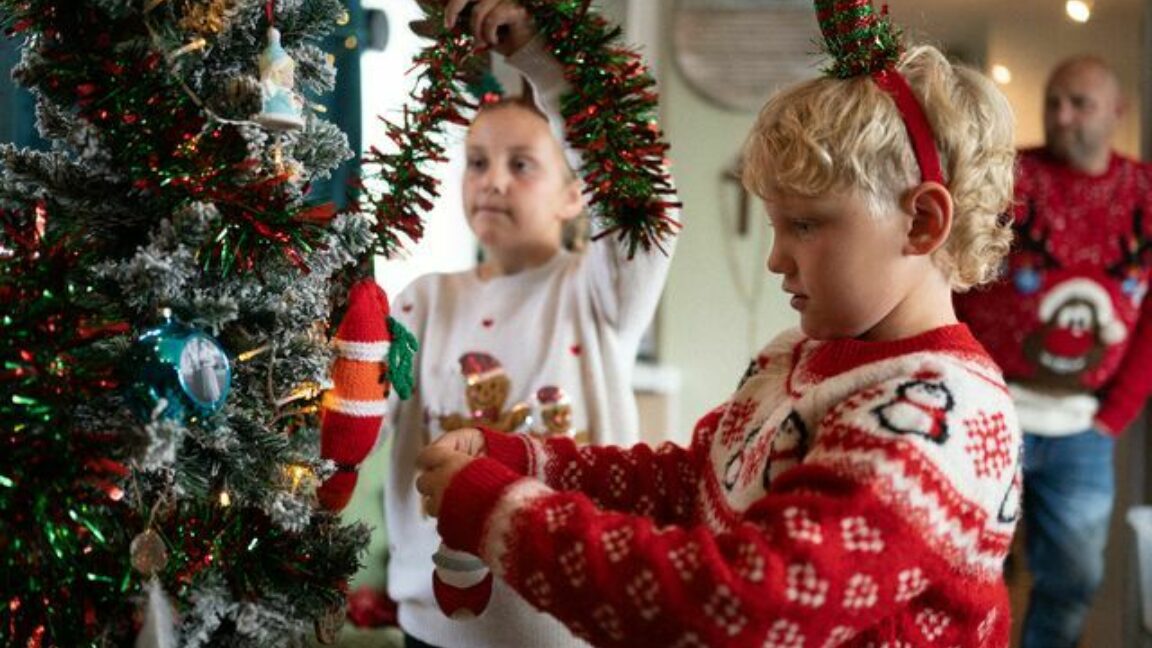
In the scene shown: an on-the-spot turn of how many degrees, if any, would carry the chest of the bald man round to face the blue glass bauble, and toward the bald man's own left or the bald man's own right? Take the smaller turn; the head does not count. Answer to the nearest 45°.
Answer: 0° — they already face it

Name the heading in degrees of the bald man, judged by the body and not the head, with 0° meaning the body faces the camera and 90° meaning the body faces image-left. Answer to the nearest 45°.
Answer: approximately 0°

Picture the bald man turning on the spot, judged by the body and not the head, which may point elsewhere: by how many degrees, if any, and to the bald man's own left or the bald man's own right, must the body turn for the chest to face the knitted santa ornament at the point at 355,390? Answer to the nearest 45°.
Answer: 0° — they already face it
